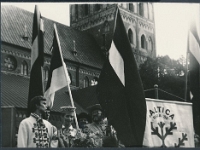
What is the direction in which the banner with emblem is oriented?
toward the camera

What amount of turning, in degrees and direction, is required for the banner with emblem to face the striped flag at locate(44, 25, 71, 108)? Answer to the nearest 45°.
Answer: approximately 90° to its right

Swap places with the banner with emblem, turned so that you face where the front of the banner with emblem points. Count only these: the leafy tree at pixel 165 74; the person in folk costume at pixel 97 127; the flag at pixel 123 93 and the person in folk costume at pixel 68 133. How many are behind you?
1

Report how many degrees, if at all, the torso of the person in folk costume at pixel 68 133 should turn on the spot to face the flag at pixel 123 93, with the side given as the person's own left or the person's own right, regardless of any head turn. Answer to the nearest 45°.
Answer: approximately 90° to the person's own left

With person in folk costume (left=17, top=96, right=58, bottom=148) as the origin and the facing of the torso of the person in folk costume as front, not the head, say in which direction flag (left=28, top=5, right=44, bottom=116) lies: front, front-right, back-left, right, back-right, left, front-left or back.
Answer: back-left

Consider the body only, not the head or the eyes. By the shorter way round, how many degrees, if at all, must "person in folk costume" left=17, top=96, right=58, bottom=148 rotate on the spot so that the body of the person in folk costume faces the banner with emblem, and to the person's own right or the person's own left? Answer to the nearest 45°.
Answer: approximately 90° to the person's own left

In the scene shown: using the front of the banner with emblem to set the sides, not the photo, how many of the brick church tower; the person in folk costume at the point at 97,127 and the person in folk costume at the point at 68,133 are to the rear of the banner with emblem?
1

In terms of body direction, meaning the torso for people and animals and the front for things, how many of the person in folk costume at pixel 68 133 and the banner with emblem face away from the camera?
0

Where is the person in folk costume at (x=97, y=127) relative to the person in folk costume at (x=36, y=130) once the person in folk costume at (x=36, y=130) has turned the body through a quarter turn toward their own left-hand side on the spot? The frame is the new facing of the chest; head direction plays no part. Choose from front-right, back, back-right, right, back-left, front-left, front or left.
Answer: front

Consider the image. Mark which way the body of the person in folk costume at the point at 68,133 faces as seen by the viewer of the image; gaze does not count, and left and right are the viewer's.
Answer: facing the viewer and to the right of the viewer

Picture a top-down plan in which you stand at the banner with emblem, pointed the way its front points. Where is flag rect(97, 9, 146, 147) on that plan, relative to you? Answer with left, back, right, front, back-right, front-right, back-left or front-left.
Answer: front-right

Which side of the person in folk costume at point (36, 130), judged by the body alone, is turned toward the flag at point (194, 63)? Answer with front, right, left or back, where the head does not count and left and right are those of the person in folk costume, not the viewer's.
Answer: left

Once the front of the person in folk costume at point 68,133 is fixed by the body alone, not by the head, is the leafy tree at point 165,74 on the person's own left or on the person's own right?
on the person's own left
